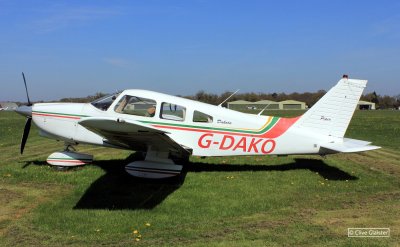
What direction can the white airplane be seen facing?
to the viewer's left
